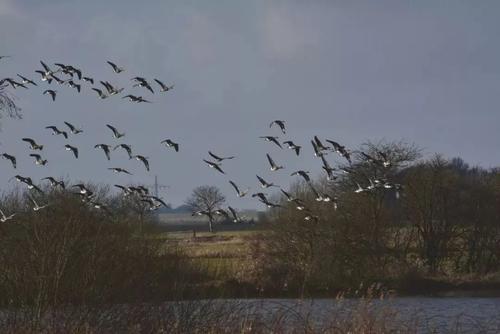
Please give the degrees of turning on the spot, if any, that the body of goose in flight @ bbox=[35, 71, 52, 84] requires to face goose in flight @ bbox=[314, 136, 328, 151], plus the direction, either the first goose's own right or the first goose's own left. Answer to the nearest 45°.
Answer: approximately 180°
